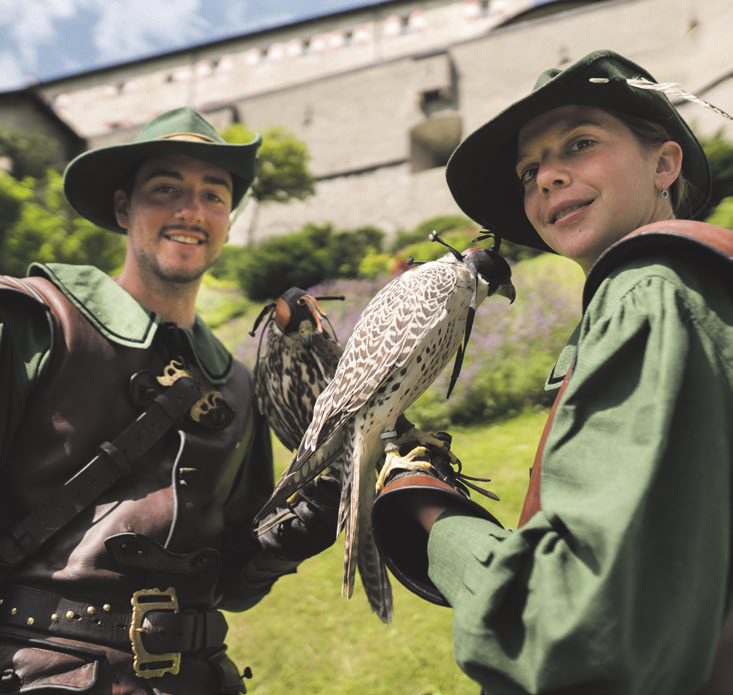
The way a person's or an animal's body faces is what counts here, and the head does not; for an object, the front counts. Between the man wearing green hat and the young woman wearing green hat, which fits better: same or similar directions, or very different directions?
very different directions

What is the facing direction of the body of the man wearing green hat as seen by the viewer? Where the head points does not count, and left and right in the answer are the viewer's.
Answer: facing the viewer and to the right of the viewer

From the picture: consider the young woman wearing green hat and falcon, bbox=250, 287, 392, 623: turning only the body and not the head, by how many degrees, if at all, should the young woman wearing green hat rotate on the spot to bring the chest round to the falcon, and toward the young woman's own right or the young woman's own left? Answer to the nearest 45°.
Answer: approximately 45° to the young woman's own right

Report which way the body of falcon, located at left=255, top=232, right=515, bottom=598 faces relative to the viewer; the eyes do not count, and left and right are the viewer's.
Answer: facing to the right of the viewer

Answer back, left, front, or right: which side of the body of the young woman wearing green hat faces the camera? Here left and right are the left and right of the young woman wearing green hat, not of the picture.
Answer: left

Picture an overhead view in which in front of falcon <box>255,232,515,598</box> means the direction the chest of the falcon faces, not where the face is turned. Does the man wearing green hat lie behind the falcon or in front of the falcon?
behind
